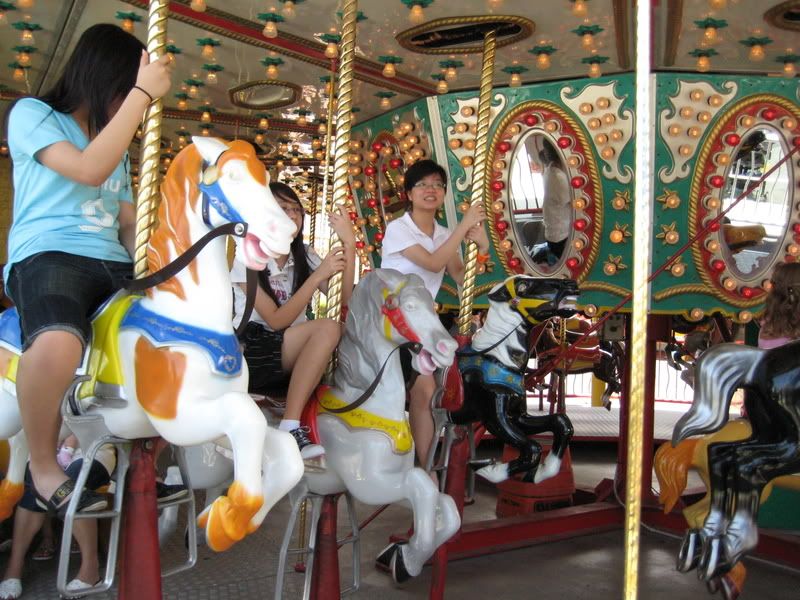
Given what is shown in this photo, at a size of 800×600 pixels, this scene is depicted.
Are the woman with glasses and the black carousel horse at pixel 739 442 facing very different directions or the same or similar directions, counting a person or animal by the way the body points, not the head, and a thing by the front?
same or similar directions

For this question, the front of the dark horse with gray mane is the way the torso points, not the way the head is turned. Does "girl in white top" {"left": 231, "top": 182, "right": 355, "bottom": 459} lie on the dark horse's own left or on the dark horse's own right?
on the dark horse's own right

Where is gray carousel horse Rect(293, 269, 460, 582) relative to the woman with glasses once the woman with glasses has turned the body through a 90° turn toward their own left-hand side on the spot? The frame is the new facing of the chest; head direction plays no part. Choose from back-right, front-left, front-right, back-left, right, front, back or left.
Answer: back-right

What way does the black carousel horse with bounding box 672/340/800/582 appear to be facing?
to the viewer's right

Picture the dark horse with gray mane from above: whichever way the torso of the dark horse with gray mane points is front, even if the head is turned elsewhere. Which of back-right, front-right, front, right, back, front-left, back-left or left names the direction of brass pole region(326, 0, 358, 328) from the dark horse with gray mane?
back-right

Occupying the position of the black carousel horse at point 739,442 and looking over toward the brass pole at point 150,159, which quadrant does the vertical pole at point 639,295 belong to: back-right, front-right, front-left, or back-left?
front-left

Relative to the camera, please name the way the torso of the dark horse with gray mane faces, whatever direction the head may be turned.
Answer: to the viewer's right

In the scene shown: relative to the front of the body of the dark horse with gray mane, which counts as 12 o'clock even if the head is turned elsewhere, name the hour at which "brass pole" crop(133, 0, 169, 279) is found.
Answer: The brass pole is roughly at 4 o'clock from the dark horse with gray mane.

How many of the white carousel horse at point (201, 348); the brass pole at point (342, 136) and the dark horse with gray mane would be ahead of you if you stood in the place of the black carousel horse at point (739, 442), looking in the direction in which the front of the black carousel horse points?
0

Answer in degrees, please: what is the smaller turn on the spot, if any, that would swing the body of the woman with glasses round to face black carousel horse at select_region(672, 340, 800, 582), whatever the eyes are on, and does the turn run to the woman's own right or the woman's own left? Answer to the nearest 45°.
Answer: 0° — they already face it

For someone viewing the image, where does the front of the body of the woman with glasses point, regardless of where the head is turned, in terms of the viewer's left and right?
facing the viewer and to the right of the viewer

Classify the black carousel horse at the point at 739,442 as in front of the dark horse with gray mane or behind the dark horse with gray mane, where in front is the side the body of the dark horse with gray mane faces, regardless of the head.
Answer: in front
